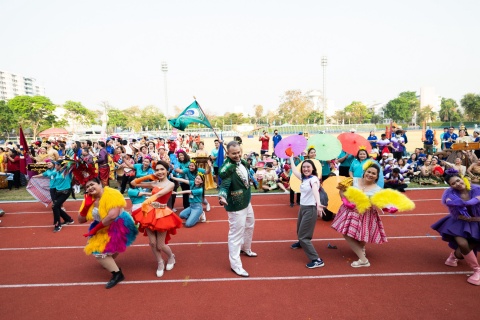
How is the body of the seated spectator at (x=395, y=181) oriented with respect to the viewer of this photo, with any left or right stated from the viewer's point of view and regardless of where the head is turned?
facing the viewer

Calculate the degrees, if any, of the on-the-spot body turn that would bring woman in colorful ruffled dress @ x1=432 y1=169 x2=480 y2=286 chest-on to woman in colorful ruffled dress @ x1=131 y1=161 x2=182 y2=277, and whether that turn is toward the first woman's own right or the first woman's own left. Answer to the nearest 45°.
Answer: approximately 45° to the first woman's own right

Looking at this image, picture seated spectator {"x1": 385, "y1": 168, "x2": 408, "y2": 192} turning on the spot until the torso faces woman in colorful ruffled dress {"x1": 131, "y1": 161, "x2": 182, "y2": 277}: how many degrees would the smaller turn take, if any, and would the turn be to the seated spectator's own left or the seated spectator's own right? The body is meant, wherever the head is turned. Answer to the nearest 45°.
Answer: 0° — they already face them

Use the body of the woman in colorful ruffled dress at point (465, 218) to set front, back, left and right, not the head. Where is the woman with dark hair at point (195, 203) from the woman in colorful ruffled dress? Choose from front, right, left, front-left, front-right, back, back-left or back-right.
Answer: right

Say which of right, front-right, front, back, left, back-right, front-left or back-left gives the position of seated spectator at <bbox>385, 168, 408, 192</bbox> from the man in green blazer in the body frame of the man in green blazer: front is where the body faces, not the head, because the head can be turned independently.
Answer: left

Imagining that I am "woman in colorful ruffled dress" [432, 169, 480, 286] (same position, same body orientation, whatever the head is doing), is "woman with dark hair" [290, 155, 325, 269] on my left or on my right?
on my right

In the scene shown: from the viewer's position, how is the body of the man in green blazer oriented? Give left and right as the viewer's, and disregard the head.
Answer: facing the viewer and to the right of the viewer

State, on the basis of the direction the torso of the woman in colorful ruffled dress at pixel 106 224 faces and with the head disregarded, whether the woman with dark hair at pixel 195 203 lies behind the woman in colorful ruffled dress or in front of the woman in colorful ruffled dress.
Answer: behind

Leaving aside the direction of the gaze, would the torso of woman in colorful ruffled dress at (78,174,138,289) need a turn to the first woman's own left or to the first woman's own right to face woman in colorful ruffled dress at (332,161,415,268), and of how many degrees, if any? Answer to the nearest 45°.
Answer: approximately 135° to the first woman's own left

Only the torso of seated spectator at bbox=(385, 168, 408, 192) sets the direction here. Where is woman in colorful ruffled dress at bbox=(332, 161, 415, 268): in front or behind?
in front

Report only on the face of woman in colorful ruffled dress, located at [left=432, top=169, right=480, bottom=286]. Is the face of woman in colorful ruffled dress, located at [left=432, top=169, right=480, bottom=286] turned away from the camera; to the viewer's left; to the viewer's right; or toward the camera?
toward the camera

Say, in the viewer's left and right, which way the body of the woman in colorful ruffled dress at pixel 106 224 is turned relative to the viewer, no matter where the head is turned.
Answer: facing the viewer and to the left of the viewer

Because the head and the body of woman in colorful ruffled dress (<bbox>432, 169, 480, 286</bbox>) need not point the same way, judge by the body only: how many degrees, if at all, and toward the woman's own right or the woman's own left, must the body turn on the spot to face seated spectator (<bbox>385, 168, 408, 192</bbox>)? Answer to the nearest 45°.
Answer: approximately 180°

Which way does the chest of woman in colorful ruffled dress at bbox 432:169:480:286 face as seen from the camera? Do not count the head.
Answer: toward the camera

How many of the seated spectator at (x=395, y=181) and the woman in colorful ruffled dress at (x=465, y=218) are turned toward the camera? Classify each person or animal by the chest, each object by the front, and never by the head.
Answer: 2
